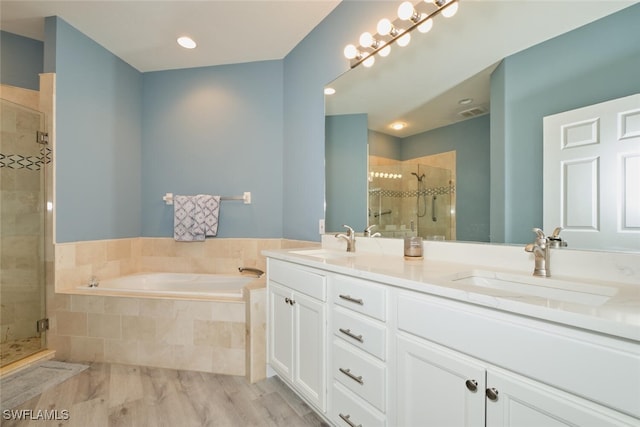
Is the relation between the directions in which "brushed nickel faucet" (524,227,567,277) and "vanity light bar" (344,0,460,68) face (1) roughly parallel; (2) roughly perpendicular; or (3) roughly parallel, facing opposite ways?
roughly parallel

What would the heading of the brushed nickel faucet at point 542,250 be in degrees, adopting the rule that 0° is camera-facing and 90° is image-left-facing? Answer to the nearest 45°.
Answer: approximately 45°

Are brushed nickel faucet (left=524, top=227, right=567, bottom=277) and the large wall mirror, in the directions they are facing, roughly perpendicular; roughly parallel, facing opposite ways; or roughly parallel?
roughly parallel

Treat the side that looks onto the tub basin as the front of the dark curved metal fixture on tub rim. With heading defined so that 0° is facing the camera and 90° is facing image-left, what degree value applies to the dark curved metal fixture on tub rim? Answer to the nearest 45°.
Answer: approximately 90°

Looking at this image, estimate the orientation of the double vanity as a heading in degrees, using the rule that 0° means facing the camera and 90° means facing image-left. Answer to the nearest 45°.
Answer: approximately 45°

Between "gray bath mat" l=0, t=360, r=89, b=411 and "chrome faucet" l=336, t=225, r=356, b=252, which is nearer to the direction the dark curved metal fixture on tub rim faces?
the gray bath mat

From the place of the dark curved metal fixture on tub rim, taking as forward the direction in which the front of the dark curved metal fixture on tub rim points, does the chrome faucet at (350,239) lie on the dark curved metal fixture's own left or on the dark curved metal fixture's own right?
on the dark curved metal fixture's own left

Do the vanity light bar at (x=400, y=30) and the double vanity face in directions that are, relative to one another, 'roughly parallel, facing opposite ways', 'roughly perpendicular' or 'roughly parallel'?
roughly parallel

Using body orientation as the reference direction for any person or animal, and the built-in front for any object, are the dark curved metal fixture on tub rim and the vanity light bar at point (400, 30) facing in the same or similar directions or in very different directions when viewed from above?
same or similar directions

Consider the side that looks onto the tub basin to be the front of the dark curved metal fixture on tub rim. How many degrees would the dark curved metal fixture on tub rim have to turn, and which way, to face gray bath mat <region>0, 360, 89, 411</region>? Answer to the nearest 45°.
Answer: approximately 45° to its left

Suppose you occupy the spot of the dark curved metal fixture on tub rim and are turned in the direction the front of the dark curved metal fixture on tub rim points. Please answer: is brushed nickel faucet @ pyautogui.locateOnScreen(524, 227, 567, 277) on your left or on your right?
on your left

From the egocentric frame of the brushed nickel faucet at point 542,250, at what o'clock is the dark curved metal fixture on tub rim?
The dark curved metal fixture on tub rim is roughly at 2 o'clock from the brushed nickel faucet.

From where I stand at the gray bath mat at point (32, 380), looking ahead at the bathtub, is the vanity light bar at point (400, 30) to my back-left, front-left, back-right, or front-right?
front-right

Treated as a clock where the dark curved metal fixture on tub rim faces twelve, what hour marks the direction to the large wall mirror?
The large wall mirror is roughly at 8 o'clock from the dark curved metal fixture on tub rim.

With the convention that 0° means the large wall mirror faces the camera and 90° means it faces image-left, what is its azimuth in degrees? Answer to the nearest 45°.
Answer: approximately 45°
